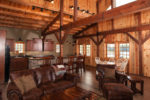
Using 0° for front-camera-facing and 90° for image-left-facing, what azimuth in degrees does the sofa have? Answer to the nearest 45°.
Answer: approximately 315°

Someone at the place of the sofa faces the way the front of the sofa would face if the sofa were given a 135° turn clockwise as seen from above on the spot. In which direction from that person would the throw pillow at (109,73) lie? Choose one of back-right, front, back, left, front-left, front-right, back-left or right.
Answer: back
